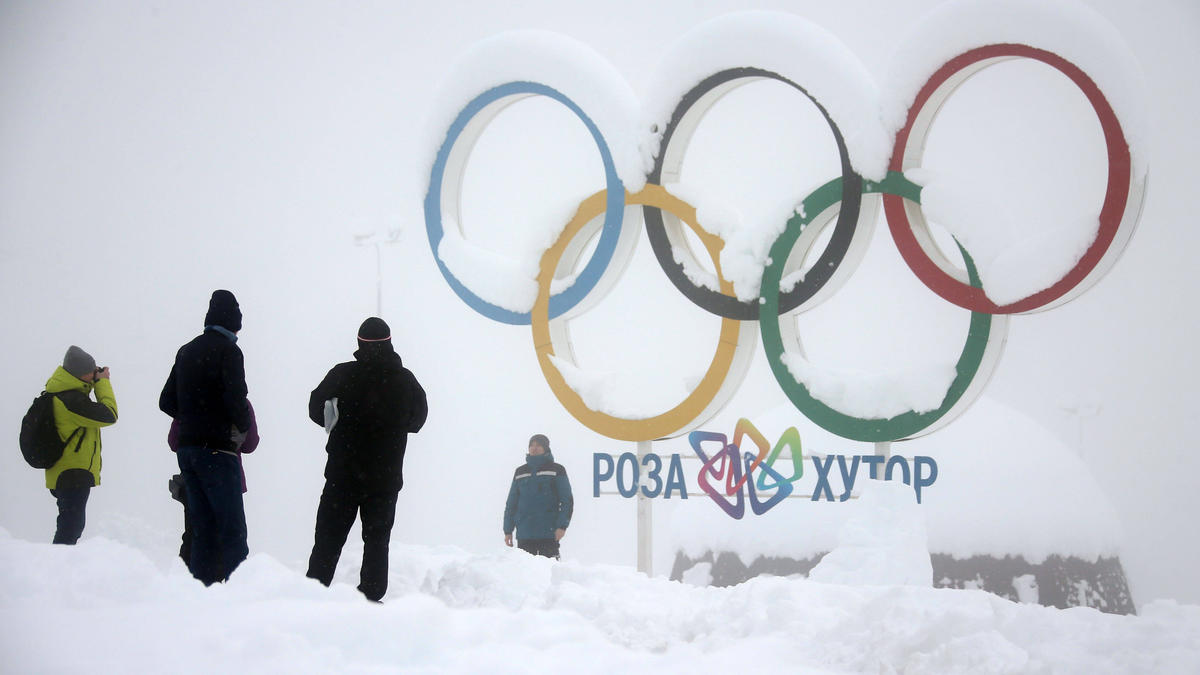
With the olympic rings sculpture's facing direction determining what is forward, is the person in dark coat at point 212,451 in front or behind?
in front

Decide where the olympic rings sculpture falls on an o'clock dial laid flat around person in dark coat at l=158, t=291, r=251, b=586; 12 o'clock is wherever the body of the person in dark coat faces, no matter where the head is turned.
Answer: The olympic rings sculpture is roughly at 1 o'clock from the person in dark coat.

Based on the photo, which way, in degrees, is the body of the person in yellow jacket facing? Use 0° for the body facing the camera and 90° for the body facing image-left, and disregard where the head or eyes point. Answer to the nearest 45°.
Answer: approximately 270°

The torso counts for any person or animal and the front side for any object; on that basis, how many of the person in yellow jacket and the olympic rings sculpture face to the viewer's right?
1

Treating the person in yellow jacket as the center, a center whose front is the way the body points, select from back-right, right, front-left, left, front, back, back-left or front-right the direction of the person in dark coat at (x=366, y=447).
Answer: front-right

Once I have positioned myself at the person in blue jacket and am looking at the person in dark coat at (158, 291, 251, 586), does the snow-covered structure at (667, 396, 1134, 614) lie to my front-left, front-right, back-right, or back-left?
back-left

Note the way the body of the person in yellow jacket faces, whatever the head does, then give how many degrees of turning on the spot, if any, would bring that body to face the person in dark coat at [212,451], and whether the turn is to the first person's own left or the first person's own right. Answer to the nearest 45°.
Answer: approximately 90° to the first person's own right

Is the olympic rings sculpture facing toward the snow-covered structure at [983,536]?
no

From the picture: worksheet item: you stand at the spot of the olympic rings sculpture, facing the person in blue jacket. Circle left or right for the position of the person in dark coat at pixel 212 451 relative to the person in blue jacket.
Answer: left

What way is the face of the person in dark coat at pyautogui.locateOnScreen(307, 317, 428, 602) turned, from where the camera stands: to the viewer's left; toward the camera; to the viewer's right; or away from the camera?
away from the camera

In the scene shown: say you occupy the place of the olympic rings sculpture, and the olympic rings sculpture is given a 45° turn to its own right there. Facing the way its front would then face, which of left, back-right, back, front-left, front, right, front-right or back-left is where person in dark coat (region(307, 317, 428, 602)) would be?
front-left

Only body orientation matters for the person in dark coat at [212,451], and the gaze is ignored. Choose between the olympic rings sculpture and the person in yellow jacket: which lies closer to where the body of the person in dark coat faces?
the olympic rings sculpture

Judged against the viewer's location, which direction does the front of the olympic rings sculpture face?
facing the viewer and to the left of the viewer

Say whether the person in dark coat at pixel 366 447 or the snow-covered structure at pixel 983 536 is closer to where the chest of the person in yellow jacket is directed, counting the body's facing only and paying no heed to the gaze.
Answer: the snow-covered structure

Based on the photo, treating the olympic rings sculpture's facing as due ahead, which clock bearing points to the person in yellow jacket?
The person in yellow jacket is roughly at 1 o'clock from the olympic rings sculpture.

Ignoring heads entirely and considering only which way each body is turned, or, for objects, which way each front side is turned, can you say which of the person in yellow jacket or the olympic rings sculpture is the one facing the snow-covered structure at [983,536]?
the person in yellow jacket

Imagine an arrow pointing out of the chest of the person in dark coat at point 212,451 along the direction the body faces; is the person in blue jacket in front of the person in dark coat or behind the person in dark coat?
in front

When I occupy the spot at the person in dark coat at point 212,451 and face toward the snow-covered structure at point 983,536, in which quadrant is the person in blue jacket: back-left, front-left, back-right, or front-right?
front-left

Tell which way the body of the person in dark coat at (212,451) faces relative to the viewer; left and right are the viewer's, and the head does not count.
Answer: facing away from the viewer and to the right of the viewer
